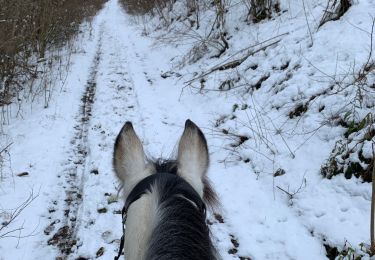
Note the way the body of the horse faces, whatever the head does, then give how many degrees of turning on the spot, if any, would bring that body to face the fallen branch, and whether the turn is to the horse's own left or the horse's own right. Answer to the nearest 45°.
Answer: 0° — it already faces it

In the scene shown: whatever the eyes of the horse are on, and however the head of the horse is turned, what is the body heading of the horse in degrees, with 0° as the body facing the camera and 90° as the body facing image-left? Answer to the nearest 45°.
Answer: approximately 180°
